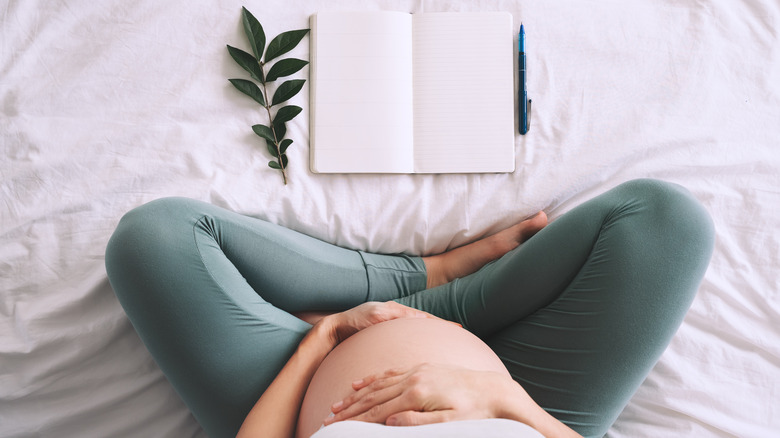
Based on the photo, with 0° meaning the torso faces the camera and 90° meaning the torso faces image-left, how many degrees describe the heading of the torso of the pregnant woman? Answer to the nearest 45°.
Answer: approximately 180°
